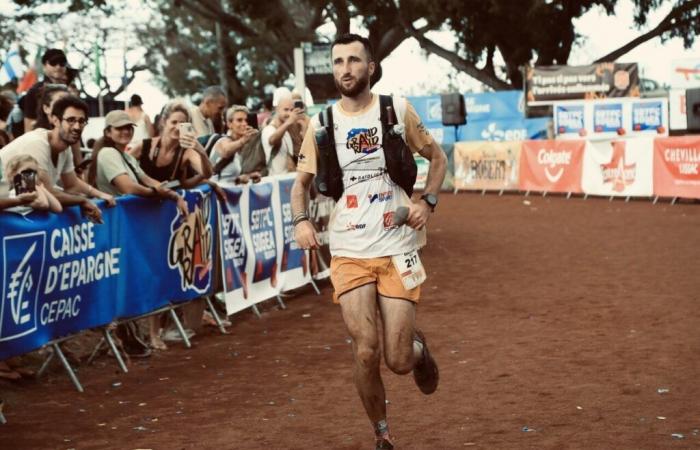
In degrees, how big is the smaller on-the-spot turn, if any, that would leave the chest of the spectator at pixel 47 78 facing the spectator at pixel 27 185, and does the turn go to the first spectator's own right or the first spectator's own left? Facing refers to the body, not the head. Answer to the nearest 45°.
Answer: approximately 45° to the first spectator's own right

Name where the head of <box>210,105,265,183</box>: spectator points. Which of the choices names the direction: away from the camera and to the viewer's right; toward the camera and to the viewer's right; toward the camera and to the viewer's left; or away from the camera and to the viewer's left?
toward the camera and to the viewer's right

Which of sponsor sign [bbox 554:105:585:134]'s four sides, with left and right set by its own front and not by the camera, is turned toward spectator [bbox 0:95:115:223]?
front

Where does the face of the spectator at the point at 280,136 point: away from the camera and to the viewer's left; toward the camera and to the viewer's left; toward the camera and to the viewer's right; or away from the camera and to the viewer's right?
toward the camera and to the viewer's right

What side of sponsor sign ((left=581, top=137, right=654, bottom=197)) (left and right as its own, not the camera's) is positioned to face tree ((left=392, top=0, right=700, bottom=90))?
back

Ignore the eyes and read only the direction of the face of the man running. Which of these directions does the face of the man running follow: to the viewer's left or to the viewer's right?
to the viewer's left

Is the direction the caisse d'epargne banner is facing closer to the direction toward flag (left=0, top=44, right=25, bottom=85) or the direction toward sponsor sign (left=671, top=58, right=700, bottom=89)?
the sponsor sign

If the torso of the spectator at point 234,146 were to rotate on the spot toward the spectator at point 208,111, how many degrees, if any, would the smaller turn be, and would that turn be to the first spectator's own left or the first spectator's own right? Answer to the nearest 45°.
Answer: approximately 180°

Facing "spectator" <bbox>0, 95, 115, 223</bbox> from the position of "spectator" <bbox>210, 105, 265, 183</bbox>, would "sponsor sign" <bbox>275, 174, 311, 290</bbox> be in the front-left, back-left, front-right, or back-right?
back-left
